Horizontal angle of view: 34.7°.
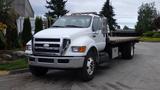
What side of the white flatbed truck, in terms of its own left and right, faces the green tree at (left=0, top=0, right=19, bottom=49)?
right
